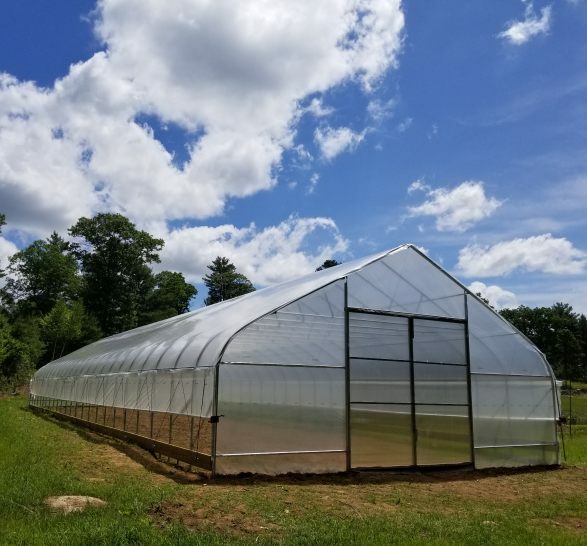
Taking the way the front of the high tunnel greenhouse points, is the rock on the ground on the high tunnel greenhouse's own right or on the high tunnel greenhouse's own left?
on the high tunnel greenhouse's own right

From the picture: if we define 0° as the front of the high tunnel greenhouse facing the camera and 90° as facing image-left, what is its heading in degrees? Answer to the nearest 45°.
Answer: approximately 315°

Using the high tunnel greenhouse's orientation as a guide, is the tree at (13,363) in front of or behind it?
behind

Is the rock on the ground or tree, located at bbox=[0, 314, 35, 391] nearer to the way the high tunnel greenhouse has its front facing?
the rock on the ground
